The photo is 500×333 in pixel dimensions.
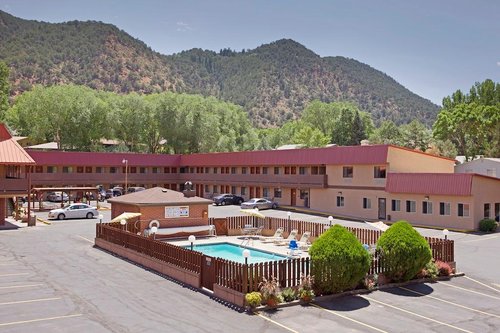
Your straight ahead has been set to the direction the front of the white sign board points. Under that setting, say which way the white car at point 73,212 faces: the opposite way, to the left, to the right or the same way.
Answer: to the right

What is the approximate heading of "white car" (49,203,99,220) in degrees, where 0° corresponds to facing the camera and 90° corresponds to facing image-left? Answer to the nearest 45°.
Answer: approximately 90°

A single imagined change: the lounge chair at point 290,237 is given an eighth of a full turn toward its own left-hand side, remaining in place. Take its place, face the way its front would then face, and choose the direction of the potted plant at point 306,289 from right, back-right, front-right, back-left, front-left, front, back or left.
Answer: front-left

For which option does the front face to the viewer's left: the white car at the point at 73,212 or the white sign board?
the white car

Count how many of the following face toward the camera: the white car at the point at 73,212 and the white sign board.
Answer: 1

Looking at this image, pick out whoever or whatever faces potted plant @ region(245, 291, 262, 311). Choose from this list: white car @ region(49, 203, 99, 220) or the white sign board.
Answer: the white sign board
